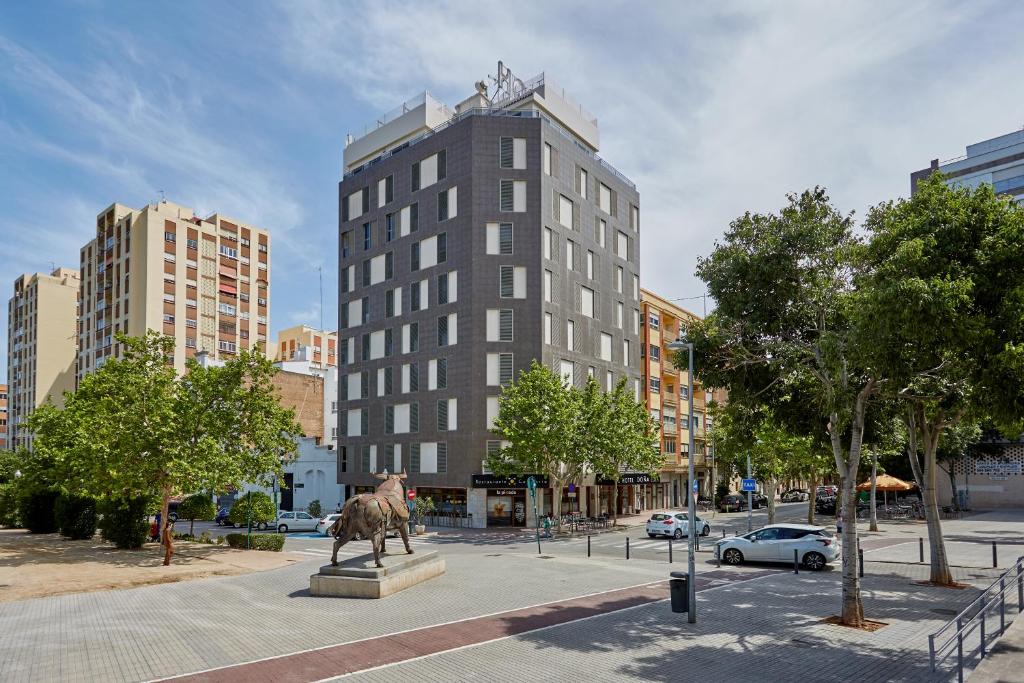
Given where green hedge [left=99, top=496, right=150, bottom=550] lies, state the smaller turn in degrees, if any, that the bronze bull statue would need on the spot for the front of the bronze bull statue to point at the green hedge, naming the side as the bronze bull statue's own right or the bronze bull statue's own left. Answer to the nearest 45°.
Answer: approximately 90° to the bronze bull statue's own left

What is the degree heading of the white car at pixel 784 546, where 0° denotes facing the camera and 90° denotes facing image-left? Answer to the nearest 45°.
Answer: approximately 90°

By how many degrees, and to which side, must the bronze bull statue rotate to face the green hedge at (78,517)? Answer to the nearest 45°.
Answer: approximately 90° to its left

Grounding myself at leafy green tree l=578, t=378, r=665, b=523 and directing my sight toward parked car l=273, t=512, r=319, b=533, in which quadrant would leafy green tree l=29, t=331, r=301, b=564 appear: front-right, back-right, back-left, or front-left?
front-left

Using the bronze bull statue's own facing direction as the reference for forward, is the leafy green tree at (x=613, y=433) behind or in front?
in front

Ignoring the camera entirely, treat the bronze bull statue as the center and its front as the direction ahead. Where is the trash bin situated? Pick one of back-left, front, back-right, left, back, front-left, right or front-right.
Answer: right

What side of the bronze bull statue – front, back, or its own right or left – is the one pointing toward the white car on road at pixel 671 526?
front

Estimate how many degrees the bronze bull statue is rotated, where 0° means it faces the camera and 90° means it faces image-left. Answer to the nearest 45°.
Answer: approximately 225°
